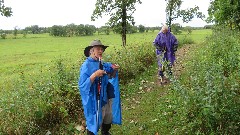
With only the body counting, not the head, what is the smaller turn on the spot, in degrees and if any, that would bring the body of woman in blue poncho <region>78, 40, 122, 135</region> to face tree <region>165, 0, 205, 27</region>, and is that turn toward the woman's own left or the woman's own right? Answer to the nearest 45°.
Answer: approximately 135° to the woman's own left

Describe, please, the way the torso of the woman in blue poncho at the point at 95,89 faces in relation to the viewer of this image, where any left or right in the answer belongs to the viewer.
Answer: facing the viewer and to the right of the viewer

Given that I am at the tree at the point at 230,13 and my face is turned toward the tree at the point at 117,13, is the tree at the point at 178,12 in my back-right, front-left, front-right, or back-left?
front-right

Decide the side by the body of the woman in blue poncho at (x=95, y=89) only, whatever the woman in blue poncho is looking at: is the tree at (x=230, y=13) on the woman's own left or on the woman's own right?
on the woman's own left

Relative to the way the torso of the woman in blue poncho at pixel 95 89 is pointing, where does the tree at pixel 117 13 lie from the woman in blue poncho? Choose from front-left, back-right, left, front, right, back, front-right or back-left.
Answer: back-left
